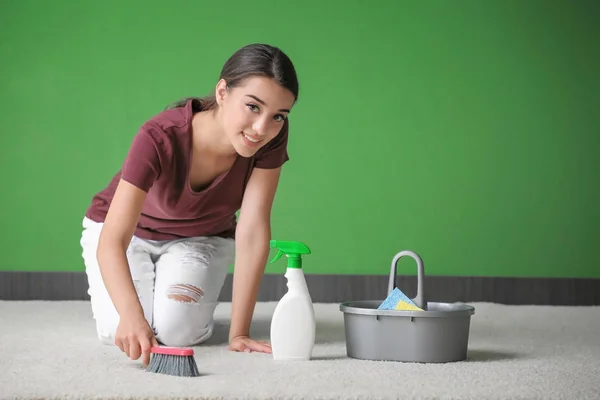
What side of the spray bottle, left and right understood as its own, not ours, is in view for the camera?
left

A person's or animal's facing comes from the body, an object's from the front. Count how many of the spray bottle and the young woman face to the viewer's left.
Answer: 1

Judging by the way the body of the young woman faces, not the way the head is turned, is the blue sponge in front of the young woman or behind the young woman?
in front

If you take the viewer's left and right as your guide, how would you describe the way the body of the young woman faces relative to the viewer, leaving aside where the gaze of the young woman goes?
facing the viewer and to the right of the viewer
